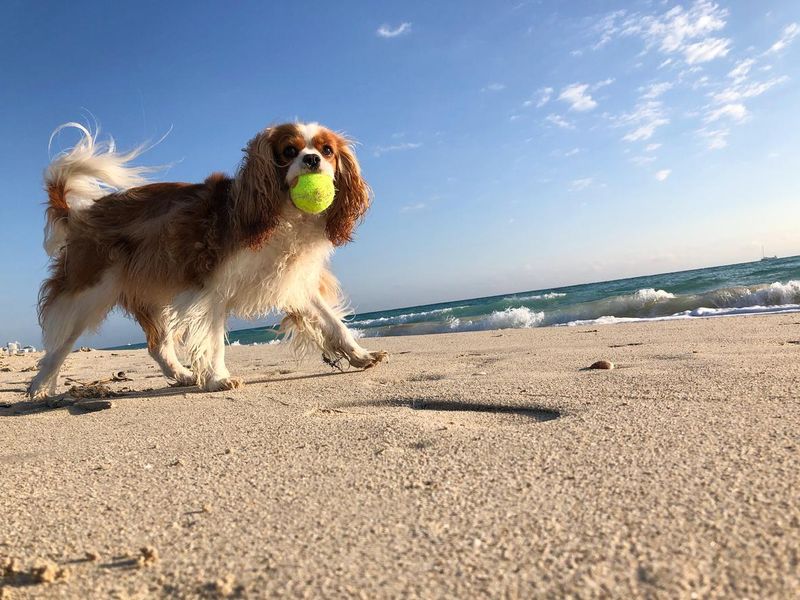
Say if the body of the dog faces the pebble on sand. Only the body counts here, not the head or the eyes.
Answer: yes
